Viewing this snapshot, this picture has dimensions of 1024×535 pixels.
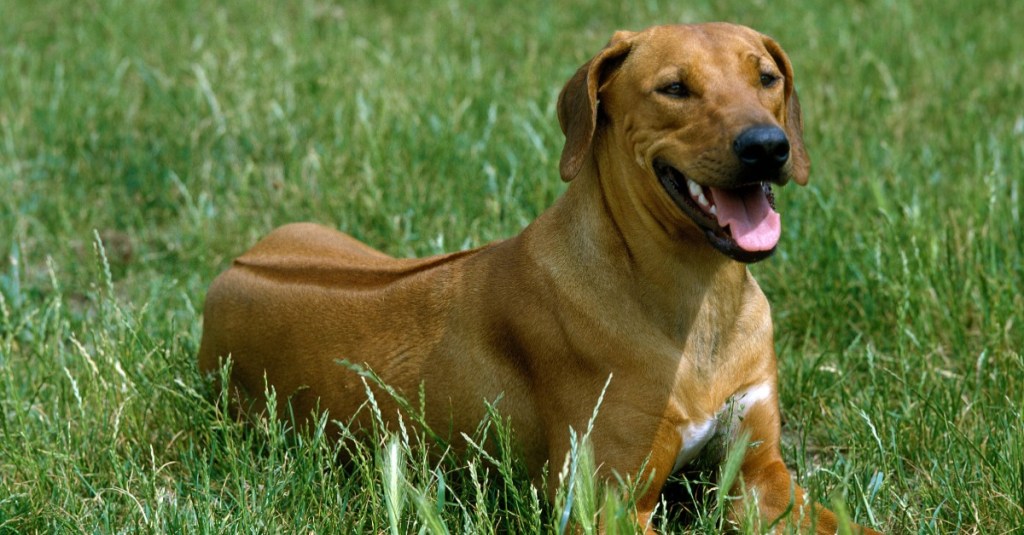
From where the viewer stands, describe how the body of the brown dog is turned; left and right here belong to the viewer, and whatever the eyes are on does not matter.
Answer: facing the viewer and to the right of the viewer
